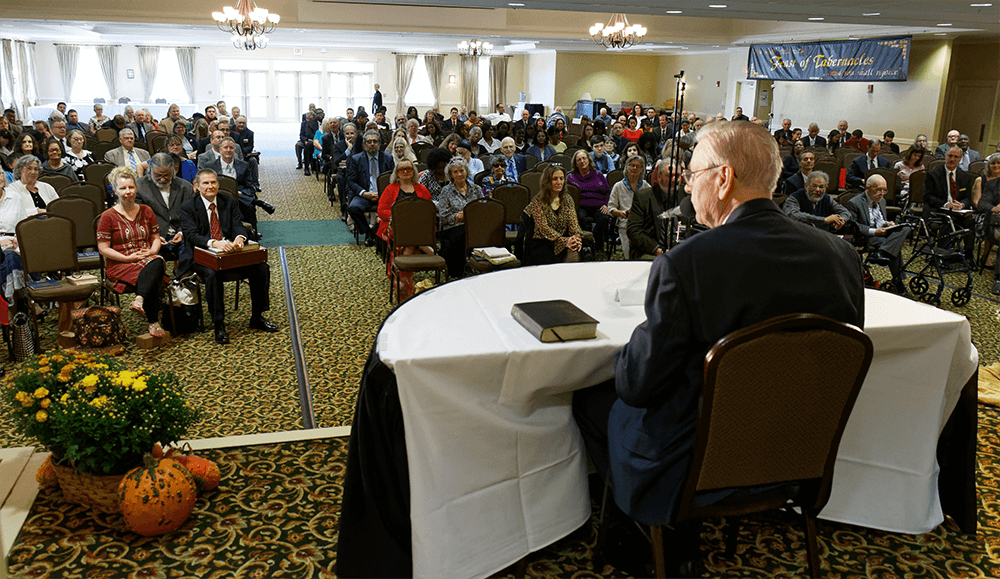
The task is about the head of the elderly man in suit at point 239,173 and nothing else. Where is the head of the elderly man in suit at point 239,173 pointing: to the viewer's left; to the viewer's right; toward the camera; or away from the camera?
toward the camera

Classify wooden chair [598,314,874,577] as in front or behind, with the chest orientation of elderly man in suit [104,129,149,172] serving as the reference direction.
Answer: in front

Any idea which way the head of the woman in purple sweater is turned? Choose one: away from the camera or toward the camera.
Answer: toward the camera

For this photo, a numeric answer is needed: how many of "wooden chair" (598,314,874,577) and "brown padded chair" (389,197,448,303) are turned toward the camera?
1

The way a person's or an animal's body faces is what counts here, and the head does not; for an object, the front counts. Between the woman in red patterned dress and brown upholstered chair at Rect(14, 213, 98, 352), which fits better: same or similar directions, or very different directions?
same or similar directions

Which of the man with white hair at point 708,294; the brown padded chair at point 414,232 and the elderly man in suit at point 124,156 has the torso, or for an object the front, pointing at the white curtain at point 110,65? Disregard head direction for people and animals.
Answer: the man with white hair

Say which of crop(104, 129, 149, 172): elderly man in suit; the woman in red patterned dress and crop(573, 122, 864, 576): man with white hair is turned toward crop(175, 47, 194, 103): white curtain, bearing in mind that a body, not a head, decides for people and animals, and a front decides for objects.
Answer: the man with white hair

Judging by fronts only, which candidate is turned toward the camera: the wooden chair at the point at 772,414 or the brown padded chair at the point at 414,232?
the brown padded chair at the point at 414,232

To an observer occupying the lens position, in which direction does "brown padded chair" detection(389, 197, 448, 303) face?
facing the viewer

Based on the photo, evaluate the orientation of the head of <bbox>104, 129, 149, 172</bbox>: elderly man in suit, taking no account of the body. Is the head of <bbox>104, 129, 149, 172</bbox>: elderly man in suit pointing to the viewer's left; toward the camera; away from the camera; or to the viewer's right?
toward the camera

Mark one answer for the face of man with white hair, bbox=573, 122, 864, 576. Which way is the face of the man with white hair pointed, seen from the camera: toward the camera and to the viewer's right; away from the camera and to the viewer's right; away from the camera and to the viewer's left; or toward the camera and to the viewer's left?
away from the camera and to the viewer's left

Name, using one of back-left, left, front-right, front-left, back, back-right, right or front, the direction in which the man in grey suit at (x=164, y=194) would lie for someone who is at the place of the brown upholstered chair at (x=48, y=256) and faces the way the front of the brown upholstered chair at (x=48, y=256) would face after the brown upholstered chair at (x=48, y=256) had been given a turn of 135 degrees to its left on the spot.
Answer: front-right

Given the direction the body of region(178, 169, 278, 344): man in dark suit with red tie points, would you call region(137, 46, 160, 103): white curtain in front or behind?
behind

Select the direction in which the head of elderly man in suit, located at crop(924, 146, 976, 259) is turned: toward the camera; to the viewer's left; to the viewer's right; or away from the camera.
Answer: toward the camera

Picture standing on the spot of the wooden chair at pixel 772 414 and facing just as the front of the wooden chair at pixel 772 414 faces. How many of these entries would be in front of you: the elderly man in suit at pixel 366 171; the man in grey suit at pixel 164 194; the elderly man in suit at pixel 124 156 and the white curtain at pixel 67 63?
4

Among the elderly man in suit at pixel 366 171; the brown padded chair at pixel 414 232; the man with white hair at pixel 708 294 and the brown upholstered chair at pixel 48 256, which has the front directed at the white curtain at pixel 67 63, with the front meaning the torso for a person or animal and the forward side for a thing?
the man with white hair

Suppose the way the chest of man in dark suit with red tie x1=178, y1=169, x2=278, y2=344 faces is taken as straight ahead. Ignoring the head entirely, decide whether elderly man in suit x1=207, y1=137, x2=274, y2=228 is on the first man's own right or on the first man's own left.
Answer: on the first man's own left

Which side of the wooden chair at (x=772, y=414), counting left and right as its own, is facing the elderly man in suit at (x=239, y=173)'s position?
front

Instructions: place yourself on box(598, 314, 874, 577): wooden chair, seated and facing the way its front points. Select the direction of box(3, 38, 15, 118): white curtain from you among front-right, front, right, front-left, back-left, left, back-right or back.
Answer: front
